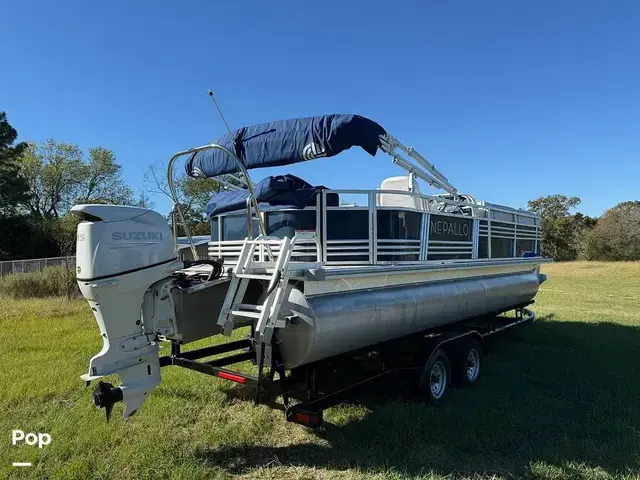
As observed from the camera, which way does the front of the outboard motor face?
facing away from the viewer and to the right of the viewer

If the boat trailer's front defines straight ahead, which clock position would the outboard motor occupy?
The outboard motor is roughly at 6 o'clock from the boat trailer.

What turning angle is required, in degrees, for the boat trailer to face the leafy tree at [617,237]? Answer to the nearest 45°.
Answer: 0° — it already faces it

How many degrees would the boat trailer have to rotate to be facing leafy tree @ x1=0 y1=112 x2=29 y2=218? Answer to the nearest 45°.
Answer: approximately 90° to its left

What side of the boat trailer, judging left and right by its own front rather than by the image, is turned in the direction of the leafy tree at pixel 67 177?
left

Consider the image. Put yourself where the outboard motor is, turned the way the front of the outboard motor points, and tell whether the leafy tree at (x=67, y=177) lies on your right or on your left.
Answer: on your left

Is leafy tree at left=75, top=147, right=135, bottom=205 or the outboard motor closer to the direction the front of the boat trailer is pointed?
the leafy tree

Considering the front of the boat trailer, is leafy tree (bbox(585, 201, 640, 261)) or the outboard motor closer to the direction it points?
the leafy tree

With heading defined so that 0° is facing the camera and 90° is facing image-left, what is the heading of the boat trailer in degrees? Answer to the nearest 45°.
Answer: approximately 225°
